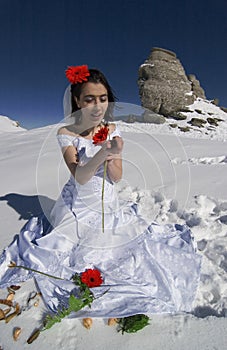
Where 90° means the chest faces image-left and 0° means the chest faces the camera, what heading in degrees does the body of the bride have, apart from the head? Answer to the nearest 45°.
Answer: approximately 315°

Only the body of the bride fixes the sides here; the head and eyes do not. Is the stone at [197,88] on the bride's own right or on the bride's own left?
on the bride's own left
